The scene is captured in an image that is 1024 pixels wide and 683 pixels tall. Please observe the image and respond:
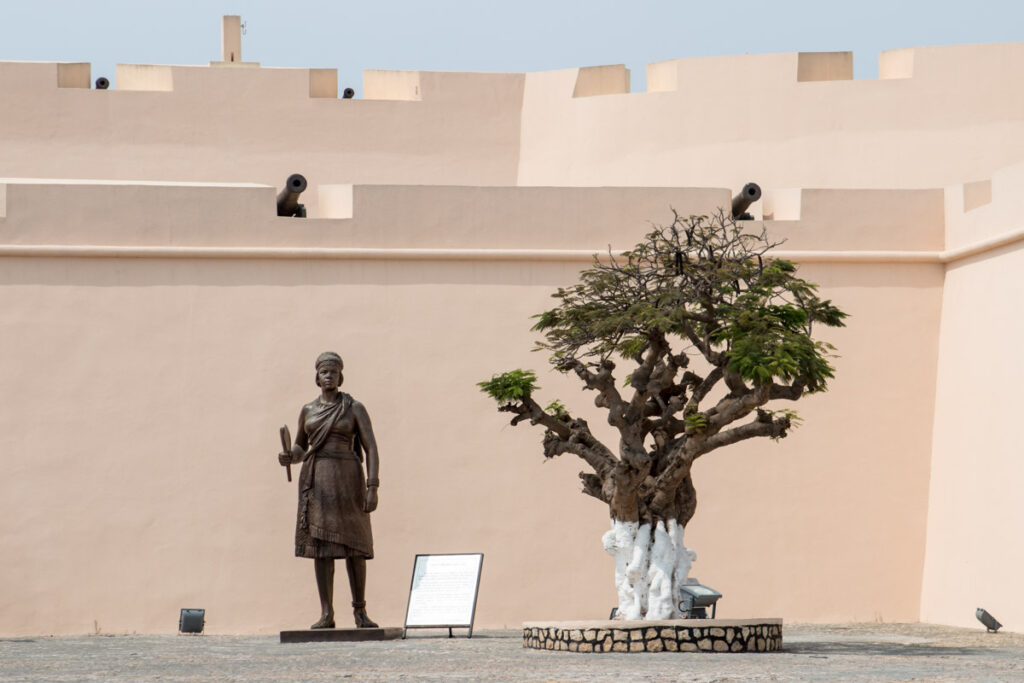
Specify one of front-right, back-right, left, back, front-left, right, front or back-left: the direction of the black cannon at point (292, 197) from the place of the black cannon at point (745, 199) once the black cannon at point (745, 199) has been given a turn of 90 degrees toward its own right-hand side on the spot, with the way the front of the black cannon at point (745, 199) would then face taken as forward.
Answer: front-right

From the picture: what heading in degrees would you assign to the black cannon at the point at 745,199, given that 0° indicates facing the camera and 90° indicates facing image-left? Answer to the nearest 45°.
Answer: approximately 315°

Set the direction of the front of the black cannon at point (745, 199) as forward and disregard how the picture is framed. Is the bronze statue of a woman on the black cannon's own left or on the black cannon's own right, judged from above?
on the black cannon's own right

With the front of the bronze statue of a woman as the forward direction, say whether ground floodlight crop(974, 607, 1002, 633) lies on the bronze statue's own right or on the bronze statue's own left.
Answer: on the bronze statue's own left

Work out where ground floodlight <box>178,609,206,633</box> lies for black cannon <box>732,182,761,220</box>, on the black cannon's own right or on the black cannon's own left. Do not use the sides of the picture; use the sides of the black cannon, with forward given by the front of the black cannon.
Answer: on the black cannon's own right
